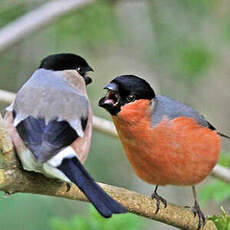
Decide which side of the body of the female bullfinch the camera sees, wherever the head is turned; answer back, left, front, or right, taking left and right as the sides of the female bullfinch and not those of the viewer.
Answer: back

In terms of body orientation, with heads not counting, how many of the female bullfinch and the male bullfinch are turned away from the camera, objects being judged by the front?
1

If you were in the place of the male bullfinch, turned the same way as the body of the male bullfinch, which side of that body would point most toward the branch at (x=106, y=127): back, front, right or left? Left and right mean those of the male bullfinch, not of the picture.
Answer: right

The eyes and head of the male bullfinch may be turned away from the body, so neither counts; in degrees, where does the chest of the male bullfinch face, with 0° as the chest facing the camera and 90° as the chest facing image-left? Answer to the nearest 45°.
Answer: approximately 45°

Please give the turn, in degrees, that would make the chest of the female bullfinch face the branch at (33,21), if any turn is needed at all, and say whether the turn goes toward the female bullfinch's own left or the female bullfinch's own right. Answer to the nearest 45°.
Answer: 0° — it already faces it

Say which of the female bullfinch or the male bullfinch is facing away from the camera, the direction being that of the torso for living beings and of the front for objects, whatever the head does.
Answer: the female bullfinch
